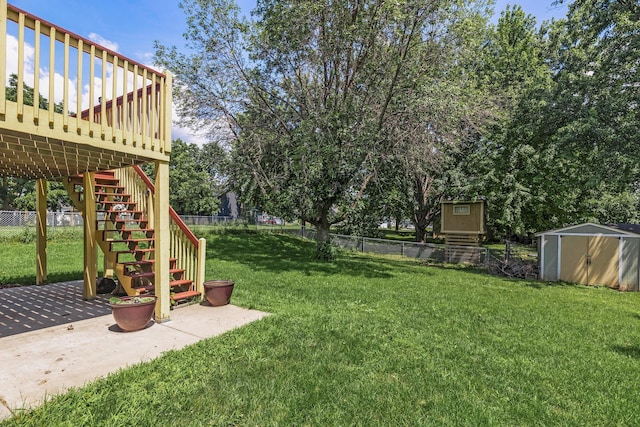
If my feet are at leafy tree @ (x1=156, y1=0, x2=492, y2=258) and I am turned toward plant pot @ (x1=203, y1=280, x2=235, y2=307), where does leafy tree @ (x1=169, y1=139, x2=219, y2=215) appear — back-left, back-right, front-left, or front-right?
back-right

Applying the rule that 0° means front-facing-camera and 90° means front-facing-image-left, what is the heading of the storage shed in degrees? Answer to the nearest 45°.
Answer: approximately 0°

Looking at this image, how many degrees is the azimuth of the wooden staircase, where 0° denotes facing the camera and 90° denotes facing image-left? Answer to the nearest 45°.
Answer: approximately 315°

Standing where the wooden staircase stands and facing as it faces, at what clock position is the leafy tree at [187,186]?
The leafy tree is roughly at 8 o'clock from the wooden staircase.

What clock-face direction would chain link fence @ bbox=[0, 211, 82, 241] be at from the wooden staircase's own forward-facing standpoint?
The chain link fence is roughly at 7 o'clock from the wooden staircase.

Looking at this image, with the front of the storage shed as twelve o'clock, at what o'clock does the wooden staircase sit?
The wooden staircase is roughly at 1 o'clock from the storage shed.
